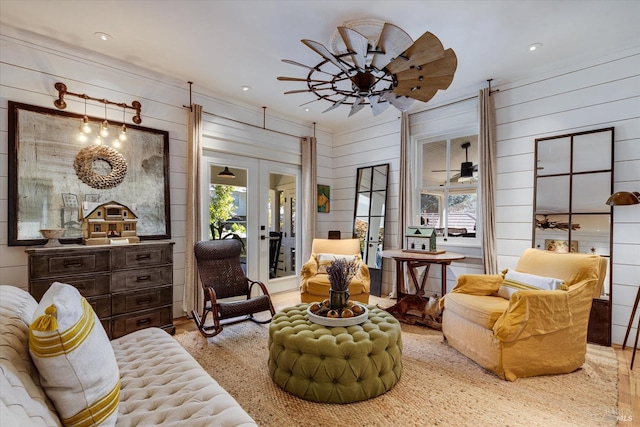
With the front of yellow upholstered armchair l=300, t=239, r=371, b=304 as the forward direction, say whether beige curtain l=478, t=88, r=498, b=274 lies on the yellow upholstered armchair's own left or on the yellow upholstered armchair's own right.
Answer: on the yellow upholstered armchair's own left

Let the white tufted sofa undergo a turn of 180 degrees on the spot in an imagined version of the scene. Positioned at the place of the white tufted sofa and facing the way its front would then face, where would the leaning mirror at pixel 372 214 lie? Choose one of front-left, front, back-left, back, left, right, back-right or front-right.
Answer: back-right

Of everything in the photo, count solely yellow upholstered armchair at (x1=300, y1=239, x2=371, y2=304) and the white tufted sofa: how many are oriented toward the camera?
1

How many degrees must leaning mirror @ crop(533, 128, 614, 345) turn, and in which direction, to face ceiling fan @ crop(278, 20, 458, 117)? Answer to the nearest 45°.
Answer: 0° — it already faces it

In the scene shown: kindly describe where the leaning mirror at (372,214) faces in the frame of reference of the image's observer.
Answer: facing the viewer and to the left of the viewer

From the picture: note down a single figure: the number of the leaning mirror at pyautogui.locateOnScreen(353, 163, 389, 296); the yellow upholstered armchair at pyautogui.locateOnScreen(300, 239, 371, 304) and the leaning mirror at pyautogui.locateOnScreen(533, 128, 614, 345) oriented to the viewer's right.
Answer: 0

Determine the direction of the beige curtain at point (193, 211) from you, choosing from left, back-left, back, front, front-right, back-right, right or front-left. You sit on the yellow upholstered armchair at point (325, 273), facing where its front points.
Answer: right

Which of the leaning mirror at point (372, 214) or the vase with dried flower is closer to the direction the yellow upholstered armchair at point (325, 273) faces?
the vase with dried flower

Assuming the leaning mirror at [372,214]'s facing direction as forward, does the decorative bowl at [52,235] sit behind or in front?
in front

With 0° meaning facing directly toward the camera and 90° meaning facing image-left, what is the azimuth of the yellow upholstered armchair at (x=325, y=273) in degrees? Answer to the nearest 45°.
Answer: approximately 0°

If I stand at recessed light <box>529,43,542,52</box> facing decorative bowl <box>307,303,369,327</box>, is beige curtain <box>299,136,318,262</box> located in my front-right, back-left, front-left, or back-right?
front-right

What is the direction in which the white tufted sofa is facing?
to the viewer's right

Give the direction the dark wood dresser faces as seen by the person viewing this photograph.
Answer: facing the viewer and to the right of the viewer

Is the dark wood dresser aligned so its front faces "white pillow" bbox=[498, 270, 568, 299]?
no

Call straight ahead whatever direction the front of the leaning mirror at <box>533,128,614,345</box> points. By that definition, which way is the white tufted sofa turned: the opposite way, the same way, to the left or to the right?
the opposite way

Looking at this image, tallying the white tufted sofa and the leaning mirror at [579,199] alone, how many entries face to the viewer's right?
1

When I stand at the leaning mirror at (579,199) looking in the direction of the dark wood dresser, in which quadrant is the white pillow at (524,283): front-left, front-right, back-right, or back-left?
front-left

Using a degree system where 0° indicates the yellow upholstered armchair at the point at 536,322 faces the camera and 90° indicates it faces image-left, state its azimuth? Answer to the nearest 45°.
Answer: approximately 45°
